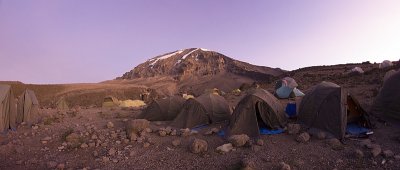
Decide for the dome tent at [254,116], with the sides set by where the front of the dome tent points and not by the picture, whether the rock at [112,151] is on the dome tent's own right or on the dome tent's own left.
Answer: on the dome tent's own right

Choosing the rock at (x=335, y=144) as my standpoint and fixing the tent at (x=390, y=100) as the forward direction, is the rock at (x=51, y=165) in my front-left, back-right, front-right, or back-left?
back-left

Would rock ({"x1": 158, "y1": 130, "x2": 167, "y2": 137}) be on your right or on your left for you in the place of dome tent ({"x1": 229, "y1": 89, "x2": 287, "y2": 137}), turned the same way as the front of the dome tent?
on your right

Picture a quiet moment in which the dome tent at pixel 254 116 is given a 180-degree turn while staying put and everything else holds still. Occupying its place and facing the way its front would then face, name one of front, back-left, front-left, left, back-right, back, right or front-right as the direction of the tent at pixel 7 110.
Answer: front-left

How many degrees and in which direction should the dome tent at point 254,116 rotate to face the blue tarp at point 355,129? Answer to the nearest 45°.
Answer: approximately 45° to its left

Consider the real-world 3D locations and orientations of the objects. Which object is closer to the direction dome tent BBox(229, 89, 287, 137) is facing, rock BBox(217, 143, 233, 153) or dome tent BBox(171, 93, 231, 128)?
the rock

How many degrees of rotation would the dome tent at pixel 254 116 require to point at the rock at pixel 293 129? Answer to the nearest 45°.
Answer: approximately 45° to its left

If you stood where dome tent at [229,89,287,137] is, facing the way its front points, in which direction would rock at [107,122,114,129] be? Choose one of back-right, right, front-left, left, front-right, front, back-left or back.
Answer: back-right

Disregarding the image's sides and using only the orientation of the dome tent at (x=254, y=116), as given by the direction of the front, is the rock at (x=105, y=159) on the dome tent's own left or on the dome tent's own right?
on the dome tent's own right

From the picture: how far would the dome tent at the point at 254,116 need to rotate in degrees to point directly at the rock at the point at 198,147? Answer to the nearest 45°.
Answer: approximately 90° to its right

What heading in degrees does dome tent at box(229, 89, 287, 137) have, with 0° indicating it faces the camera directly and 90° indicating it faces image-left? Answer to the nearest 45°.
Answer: approximately 315°
